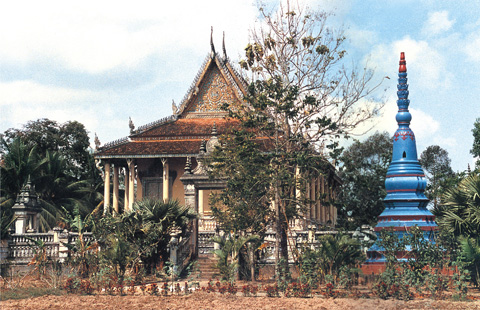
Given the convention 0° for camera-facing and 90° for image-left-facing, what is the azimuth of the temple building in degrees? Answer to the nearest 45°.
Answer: approximately 0°

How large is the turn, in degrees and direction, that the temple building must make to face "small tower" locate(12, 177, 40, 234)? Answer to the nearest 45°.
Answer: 0° — it already faces it

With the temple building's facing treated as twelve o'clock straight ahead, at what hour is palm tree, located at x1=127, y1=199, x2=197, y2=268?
The palm tree is roughly at 12 o'clock from the temple building.

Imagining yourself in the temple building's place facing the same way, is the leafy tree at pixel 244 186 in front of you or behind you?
in front

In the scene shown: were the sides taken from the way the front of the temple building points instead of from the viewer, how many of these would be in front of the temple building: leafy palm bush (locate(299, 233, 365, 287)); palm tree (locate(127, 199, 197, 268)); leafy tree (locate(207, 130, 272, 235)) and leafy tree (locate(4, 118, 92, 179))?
3

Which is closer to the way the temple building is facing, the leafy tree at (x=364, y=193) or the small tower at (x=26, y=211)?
the small tower
